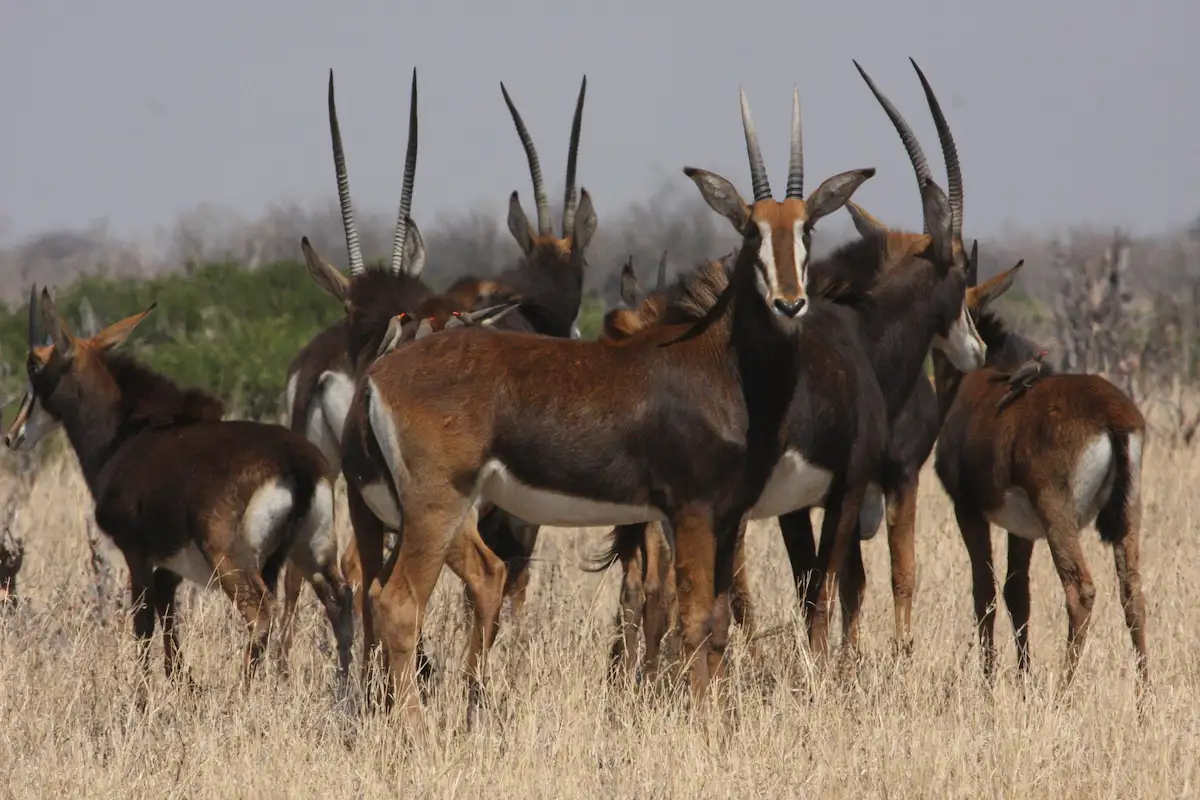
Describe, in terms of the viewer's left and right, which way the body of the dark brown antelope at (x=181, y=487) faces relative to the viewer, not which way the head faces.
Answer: facing away from the viewer and to the left of the viewer

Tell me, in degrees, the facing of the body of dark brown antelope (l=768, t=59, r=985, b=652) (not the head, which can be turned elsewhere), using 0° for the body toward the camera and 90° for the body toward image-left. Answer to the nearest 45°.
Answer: approximately 315°

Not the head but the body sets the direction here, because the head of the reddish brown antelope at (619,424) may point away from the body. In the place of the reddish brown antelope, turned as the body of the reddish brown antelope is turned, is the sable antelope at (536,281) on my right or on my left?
on my left

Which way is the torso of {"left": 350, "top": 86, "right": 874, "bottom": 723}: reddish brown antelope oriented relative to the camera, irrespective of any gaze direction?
to the viewer's right

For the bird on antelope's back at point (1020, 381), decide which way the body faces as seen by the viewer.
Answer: to the viewer's right

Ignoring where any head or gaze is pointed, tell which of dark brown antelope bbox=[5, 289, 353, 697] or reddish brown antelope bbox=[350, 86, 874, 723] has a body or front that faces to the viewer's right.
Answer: the reddish brown antelope

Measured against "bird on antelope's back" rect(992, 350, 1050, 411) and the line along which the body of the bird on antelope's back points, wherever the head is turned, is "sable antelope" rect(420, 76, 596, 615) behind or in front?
behind

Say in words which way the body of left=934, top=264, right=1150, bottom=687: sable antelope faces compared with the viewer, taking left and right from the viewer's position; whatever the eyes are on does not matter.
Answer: facing away from the viewer and to the left of the viewer

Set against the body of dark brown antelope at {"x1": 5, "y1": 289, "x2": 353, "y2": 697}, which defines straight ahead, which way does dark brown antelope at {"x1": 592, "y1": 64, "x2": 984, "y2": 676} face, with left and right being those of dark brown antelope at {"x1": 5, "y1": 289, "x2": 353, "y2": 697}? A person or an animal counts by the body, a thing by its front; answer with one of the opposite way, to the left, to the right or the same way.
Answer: the opposite way

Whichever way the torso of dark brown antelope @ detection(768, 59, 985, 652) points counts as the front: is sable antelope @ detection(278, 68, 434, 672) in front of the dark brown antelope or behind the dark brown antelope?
behind

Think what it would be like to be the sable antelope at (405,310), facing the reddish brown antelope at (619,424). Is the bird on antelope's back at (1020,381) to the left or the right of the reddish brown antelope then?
left
